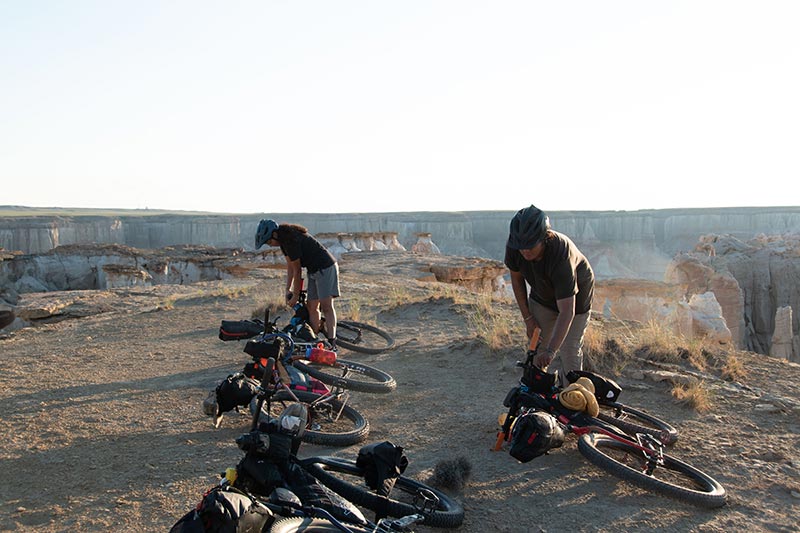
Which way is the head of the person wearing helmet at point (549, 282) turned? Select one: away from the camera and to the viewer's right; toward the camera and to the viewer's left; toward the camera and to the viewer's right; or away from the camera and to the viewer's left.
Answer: toward the camera and to the viewer's left

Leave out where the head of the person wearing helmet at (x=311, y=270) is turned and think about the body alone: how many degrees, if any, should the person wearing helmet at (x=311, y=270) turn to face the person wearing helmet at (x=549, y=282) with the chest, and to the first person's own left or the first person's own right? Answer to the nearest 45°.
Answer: approximately 135° to the first person's own left

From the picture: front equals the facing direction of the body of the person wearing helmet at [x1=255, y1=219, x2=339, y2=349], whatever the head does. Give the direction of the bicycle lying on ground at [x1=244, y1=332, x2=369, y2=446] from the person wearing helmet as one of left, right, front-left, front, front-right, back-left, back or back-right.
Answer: left

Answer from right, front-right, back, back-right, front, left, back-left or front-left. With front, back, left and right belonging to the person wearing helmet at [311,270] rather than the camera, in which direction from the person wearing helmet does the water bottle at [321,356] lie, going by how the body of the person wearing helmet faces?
left

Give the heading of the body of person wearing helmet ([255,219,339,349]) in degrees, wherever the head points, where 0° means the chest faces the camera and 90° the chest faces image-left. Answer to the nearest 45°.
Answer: approximately 90°

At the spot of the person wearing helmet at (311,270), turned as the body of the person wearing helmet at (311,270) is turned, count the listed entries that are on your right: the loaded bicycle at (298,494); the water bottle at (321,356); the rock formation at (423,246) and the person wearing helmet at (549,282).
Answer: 1

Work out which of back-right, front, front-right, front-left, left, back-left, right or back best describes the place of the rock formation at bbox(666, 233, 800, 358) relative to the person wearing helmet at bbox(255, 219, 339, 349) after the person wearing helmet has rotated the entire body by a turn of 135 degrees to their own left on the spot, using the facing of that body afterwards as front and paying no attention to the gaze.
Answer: left

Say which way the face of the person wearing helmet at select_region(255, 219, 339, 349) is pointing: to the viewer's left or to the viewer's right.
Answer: to the viewer's left

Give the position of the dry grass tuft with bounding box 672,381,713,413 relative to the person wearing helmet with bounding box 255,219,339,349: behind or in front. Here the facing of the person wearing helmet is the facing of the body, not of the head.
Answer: behind

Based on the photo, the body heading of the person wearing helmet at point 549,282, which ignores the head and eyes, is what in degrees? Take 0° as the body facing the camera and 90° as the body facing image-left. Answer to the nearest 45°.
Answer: approximately 45°
